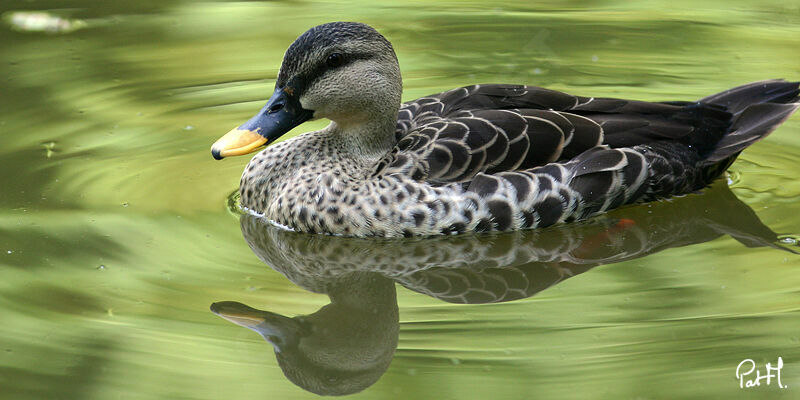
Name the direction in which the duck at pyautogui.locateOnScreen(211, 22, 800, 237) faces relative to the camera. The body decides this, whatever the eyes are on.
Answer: to the viewer's left
